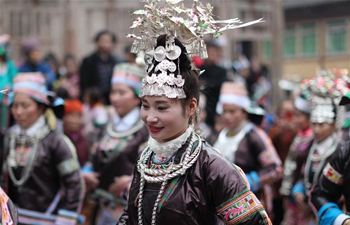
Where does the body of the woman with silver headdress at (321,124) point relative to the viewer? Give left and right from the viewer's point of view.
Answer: facing the viewer and to the left of the viewer

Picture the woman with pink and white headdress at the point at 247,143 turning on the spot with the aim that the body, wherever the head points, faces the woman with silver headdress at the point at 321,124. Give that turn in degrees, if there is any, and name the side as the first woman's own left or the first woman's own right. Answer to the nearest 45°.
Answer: approximately 135° to the first woman's own left

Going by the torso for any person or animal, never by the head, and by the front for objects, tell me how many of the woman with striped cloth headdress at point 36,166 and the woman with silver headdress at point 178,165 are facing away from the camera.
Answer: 0

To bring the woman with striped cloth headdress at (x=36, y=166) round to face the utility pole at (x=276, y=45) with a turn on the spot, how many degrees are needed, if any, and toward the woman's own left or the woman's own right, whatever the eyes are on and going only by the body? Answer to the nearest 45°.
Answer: approximately 180°

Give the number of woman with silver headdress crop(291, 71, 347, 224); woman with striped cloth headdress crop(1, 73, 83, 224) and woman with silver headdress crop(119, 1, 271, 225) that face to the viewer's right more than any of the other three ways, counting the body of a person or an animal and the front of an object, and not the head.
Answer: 0

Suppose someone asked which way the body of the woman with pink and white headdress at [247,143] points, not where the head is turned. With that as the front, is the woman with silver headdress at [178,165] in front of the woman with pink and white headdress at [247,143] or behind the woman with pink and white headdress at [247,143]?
in front

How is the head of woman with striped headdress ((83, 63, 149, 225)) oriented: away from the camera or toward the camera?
toward the camera

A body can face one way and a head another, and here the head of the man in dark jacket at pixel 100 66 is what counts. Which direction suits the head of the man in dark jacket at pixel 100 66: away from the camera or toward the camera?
toward the camera

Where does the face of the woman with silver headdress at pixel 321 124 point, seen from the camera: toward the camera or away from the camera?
toward the camera

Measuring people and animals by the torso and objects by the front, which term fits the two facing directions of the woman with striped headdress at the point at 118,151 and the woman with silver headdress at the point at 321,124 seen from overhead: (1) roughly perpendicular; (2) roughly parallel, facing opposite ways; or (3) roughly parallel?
roughly parallel

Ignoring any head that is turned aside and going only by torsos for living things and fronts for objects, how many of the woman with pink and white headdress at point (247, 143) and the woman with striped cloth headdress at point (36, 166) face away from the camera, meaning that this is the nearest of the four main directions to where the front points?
0

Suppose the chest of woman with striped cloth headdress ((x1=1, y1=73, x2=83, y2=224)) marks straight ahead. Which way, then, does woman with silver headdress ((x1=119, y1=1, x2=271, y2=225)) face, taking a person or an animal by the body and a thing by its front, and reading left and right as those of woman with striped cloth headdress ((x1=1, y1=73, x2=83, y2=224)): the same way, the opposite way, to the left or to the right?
the same way

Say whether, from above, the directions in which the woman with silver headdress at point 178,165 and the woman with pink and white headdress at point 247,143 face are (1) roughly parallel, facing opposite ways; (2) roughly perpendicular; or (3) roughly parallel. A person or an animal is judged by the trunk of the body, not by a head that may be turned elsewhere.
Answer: roughly parallel
